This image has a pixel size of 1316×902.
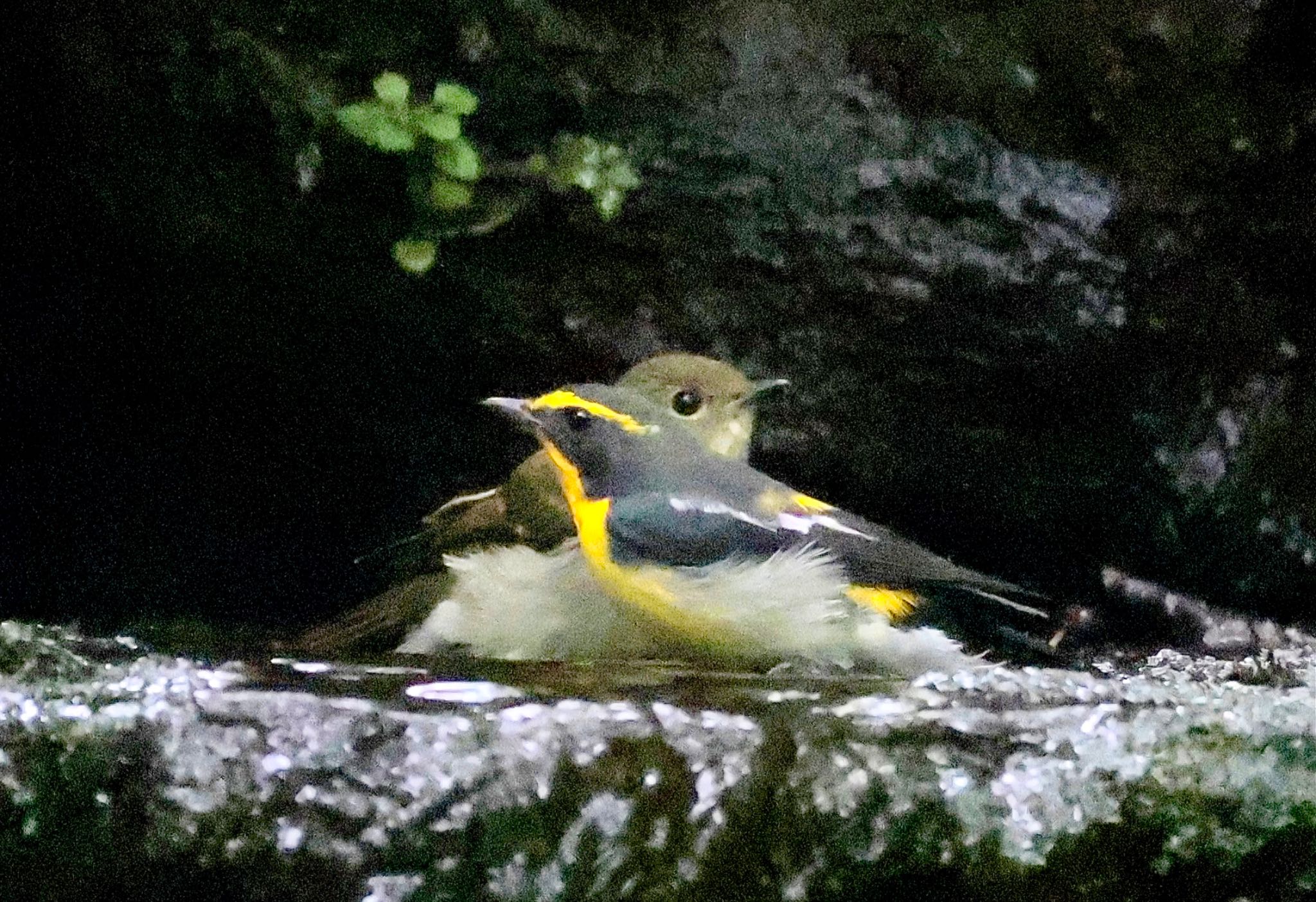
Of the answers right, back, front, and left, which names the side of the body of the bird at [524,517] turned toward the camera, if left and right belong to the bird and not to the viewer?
right

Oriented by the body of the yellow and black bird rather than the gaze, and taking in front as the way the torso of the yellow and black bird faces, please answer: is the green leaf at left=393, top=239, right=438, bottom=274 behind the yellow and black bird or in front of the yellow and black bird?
in front

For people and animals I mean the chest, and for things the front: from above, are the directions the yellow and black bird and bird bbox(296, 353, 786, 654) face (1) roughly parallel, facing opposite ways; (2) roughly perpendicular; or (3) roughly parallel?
roughly parallel, facing opposite ways

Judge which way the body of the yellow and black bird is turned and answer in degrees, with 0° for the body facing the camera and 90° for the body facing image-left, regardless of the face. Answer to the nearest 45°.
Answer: approximately 90°
